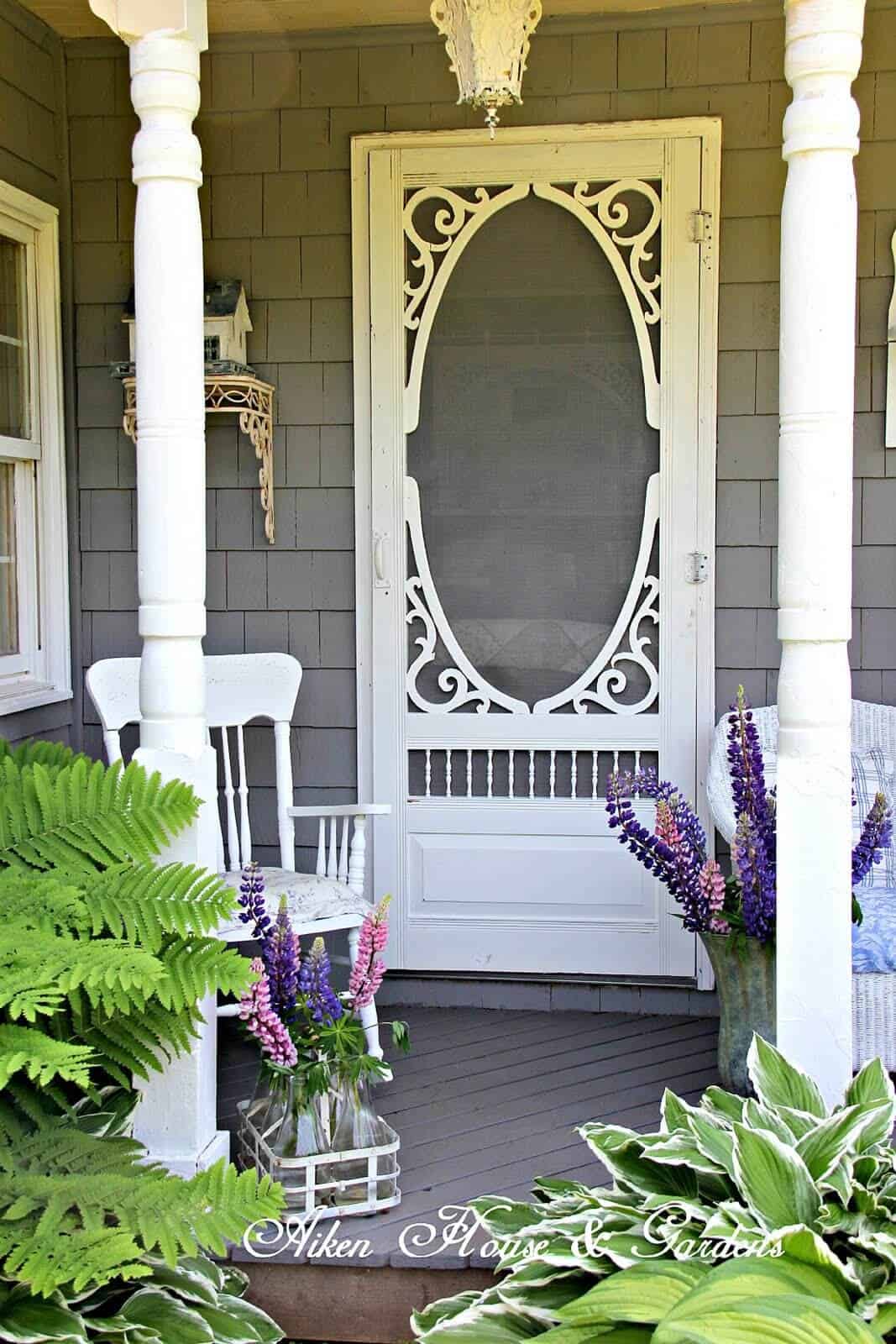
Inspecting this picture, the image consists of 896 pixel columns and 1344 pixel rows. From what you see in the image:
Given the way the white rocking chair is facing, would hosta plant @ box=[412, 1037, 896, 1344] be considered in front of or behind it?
in front

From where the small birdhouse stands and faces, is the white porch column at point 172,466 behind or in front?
in front

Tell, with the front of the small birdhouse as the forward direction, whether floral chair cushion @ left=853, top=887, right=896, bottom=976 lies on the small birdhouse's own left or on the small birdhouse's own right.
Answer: on the small birdhouse's own left

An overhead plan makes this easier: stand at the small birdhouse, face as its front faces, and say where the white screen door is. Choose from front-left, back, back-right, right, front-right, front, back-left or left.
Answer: left

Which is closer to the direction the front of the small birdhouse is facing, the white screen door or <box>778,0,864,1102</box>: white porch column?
the white porch column

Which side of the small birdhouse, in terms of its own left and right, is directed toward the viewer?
front

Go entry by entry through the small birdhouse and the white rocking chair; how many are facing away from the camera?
0

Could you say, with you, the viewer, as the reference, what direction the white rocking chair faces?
facing the viewer and to the right of the viewer
